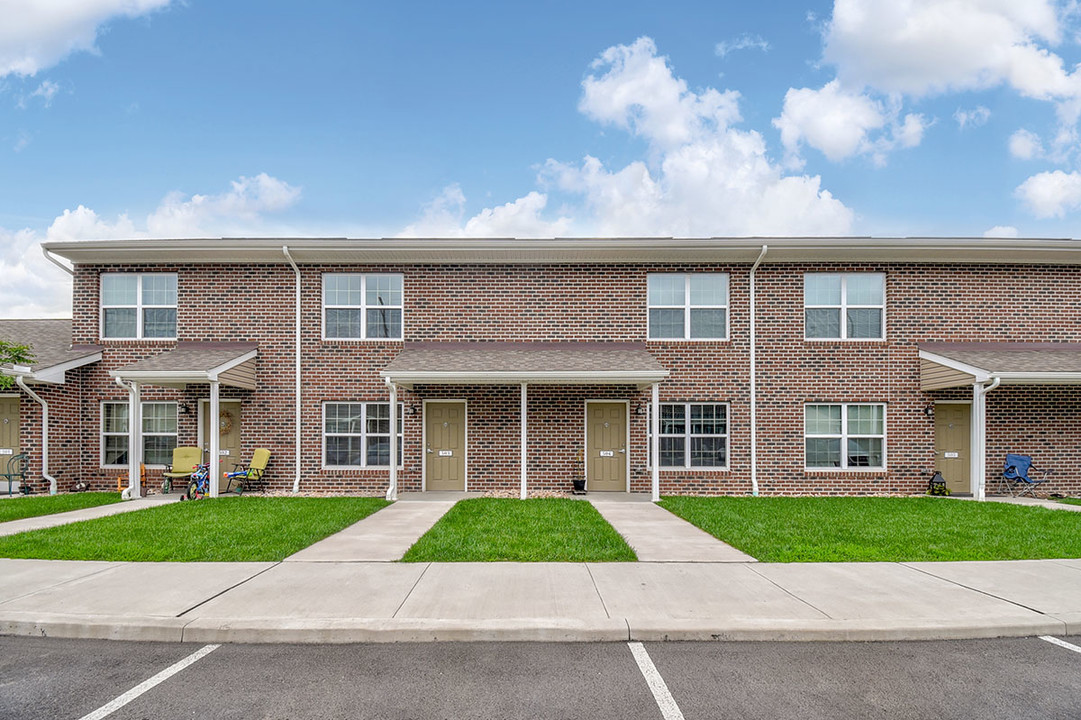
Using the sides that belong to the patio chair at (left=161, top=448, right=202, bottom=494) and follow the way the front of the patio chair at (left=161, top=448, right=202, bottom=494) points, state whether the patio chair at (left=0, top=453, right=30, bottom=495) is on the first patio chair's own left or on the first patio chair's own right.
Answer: on the first patio chair's own right

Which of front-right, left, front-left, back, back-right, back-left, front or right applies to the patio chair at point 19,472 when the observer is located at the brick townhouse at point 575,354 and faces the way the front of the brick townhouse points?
right

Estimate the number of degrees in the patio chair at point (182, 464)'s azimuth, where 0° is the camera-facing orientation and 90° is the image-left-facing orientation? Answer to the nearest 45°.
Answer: approximately 45°

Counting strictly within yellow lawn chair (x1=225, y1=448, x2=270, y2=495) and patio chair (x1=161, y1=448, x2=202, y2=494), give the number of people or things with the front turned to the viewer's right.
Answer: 0

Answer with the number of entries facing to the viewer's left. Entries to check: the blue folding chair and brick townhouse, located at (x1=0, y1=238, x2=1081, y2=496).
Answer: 0

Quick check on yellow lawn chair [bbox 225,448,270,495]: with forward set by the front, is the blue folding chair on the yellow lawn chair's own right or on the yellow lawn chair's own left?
on the yellow lawn chair's own left

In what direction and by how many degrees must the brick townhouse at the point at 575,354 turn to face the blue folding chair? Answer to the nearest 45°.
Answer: approximately 90° to its left
